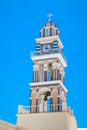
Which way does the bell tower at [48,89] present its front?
toward the camera
